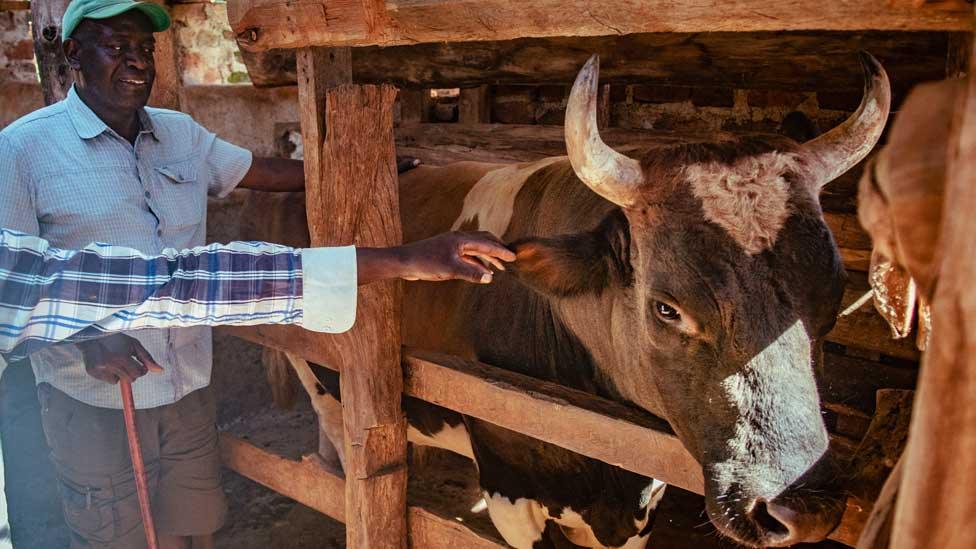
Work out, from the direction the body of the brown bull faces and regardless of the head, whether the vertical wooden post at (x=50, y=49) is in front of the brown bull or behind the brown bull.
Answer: behind

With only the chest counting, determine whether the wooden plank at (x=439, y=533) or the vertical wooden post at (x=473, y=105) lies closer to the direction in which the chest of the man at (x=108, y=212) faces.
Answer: the wooden plank

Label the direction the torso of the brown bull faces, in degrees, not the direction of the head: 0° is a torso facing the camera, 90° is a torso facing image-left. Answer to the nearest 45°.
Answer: approximately 315°

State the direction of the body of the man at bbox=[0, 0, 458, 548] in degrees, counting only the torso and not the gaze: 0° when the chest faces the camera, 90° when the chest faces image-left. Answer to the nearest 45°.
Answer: approximately 315°

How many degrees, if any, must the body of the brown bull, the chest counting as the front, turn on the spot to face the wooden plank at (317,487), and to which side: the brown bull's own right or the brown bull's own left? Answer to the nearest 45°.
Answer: approximately 180°

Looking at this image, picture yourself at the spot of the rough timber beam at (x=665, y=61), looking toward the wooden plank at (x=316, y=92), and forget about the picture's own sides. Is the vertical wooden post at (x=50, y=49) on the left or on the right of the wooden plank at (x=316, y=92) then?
right
